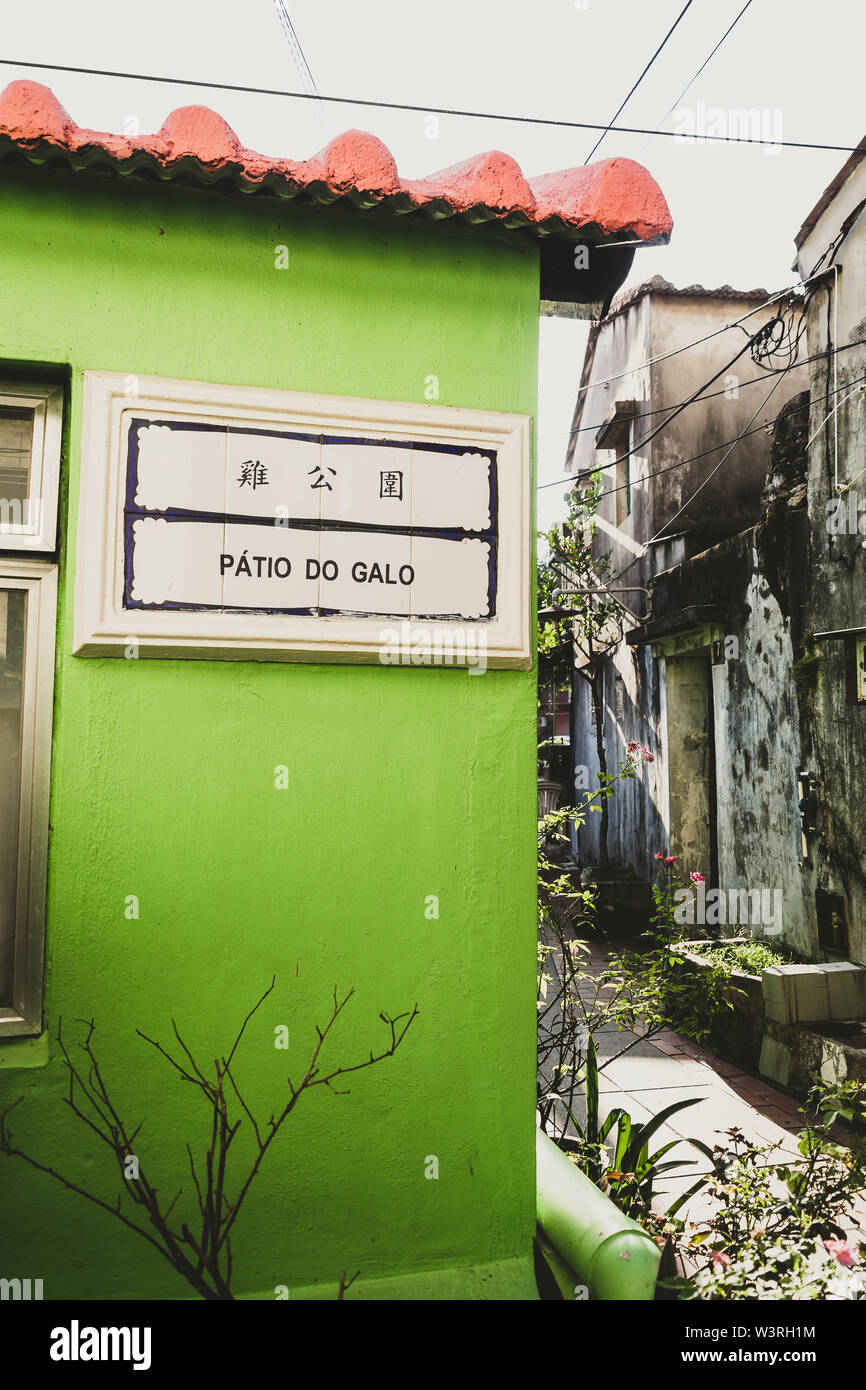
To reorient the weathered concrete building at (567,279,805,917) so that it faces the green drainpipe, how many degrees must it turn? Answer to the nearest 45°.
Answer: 0° — it already faces it

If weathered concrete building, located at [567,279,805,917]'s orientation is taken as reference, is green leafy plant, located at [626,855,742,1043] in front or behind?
in front

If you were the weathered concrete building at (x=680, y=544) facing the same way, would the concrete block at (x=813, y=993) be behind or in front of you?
in front

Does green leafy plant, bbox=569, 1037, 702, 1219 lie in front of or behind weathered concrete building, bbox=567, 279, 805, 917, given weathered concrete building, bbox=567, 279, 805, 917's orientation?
in front
